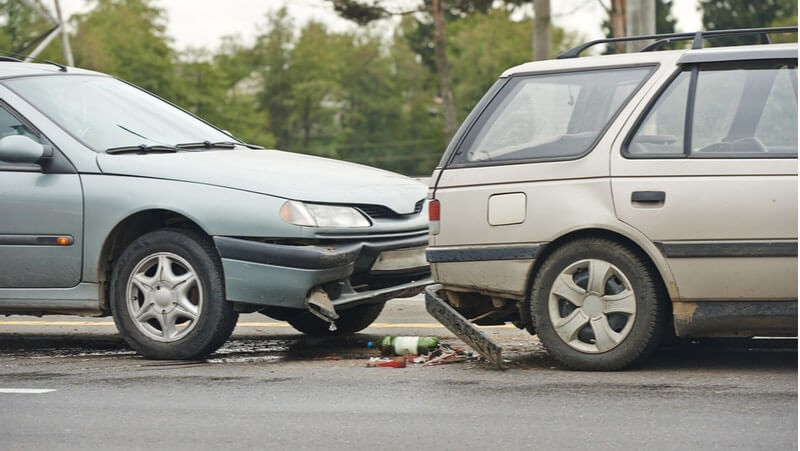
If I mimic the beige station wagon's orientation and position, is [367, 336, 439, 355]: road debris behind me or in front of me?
behind

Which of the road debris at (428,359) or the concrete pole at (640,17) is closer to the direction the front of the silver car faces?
the road debris

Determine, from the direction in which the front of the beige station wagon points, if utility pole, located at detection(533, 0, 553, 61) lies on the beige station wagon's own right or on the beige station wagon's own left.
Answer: on the beige station wagon's own left

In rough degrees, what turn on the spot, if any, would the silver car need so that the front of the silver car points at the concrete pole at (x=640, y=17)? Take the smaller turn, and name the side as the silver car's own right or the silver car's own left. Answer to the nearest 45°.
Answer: approximately 90° to the silver car's own left

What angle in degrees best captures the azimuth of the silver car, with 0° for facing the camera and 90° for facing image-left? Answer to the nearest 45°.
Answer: approximately 315°

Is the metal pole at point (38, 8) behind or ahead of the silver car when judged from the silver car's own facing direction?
behind

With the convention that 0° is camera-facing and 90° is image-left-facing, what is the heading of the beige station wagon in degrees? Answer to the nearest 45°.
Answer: approximately 270°

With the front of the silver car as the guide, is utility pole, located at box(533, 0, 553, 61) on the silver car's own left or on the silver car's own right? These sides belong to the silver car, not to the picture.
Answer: on the silver car's own left
